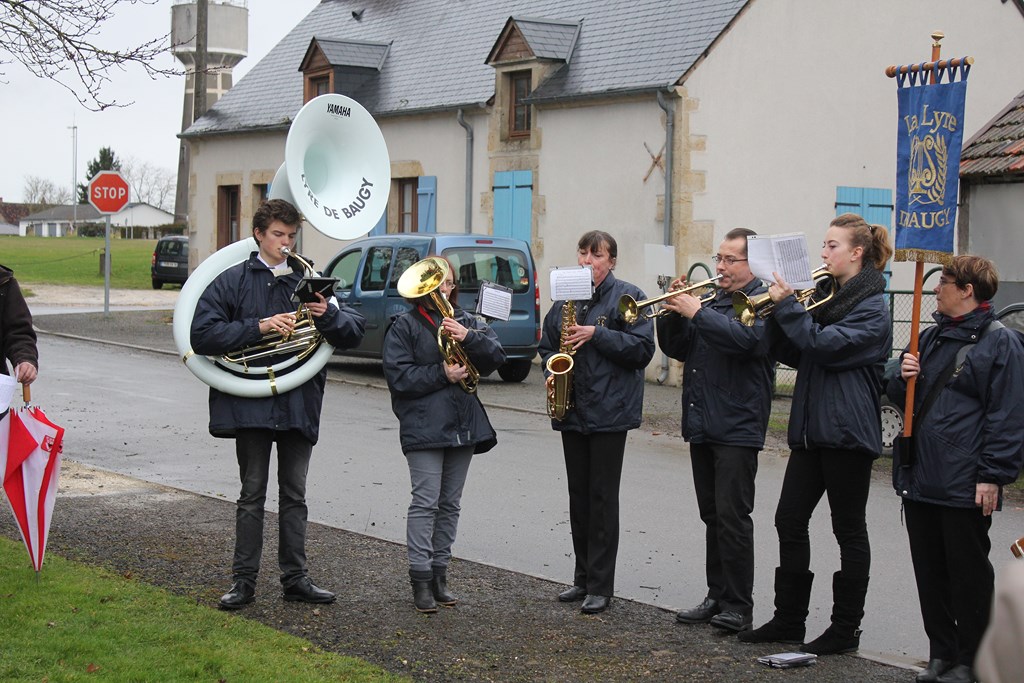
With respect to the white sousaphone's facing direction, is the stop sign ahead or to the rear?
to the rear

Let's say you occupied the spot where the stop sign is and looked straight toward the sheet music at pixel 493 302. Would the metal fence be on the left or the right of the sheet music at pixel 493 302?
left

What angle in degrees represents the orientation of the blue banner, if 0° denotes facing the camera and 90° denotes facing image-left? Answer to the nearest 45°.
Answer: approximately 0°

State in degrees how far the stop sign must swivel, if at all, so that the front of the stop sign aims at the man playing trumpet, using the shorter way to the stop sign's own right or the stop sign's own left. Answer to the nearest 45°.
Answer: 0° — it already faces them

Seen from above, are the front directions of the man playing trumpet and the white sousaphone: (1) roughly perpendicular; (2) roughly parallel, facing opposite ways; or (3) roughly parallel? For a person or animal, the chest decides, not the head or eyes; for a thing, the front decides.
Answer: roughly perpendicular

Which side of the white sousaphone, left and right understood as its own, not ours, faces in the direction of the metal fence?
left

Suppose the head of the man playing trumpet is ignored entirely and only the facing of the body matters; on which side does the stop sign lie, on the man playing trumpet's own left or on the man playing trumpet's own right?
on the man playing trumpet's own right
